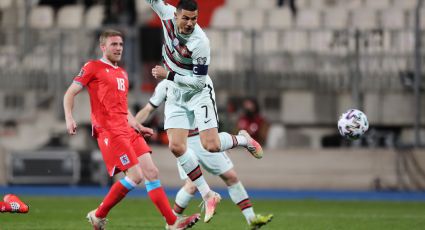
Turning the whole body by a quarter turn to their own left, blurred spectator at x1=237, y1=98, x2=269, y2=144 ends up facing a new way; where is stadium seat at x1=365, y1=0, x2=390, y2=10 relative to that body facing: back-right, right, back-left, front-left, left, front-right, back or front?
front-left

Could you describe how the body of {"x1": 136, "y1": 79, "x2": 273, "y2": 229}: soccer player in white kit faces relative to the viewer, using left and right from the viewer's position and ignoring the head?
facing to the right of the viewer

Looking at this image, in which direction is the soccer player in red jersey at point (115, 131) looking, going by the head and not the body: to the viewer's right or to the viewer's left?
to the viewer's right

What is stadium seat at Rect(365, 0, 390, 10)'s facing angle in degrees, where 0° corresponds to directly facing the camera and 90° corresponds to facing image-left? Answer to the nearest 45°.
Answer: approximately 0°

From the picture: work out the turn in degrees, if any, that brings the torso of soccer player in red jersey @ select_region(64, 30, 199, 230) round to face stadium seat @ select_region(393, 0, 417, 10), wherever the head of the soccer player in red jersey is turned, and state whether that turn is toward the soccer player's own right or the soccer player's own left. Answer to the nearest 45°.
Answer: approximately 90° to the soccer player's own left

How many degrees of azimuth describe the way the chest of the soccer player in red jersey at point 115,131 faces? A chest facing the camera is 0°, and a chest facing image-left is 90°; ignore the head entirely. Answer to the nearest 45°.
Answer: approximately 315°
